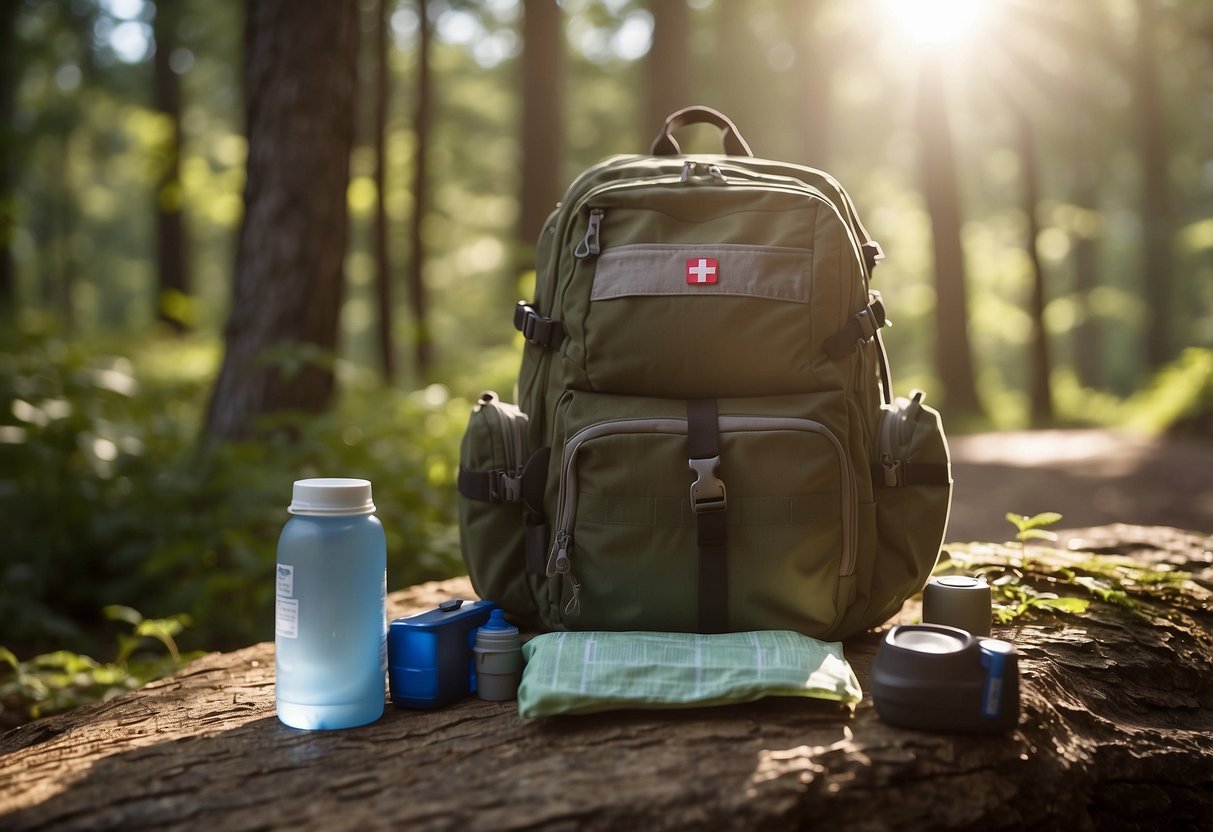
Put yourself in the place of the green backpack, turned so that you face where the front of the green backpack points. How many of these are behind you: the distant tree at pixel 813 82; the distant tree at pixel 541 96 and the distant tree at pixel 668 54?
3

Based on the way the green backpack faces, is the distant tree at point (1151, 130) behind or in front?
behind

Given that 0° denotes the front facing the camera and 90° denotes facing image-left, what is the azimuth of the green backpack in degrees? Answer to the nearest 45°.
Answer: approximately 0°

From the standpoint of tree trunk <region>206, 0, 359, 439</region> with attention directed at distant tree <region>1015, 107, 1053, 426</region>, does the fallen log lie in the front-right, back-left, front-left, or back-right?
back-right

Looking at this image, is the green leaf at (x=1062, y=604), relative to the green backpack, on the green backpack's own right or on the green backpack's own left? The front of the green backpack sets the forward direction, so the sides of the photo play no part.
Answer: on the green backpack's own left

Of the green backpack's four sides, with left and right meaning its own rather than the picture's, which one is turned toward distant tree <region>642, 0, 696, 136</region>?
back

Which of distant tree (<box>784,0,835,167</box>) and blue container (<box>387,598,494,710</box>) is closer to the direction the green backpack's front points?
the blue container

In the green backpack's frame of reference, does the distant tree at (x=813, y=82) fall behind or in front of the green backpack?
behind

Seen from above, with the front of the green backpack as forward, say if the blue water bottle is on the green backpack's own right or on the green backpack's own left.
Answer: on the green backpack's own right

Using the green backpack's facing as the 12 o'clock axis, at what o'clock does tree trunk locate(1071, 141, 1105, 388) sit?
The tree trunk is roughly at 7 o'clock from the green backpack.

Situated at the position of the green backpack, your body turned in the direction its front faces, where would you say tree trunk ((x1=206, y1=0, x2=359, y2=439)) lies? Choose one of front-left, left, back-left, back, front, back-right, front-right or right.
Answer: back-right

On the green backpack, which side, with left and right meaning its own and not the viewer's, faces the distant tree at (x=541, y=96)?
back
